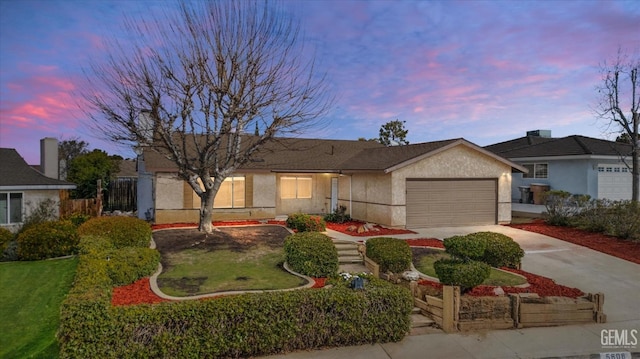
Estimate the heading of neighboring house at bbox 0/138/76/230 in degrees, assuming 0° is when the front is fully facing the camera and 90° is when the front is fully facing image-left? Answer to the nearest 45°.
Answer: approximately 0°

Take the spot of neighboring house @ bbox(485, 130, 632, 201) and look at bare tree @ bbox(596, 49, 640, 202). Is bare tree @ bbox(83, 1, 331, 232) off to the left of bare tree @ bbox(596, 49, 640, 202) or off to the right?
right

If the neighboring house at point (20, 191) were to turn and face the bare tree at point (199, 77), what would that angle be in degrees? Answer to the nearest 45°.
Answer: approximately 45° to its left

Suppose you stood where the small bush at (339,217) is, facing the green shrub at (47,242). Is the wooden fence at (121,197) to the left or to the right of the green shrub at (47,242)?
right

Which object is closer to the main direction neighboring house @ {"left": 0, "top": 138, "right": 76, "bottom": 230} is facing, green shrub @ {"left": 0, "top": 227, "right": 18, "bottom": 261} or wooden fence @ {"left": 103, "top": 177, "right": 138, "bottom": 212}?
the green shrub

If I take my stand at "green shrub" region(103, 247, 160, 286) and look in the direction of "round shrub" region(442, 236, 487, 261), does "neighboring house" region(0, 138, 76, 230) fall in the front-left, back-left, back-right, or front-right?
back-left

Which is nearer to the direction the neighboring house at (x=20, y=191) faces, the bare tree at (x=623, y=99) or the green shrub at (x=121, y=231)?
the green shrub

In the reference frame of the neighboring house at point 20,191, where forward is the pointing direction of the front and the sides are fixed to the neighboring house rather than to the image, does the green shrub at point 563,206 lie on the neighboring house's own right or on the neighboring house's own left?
on the neighboring house's own left

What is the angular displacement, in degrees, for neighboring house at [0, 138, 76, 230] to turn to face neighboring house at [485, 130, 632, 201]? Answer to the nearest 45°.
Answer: approximately 90° to its left

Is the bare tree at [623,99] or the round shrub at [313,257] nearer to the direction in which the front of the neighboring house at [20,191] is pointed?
the round shrub

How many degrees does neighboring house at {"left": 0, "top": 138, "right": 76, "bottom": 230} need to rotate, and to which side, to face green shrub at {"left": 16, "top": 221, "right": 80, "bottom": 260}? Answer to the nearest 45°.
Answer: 0° — it already faces it

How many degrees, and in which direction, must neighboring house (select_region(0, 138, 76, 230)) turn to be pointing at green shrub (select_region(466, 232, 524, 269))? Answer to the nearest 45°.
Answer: approximately 45° to its left

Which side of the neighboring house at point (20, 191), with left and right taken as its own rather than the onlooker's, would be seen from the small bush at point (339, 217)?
left

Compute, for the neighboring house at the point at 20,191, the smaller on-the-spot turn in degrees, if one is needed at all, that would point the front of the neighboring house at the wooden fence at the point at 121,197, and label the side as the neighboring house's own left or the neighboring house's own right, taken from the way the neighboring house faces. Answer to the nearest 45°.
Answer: approximately 135° to the neighboring house's own left
